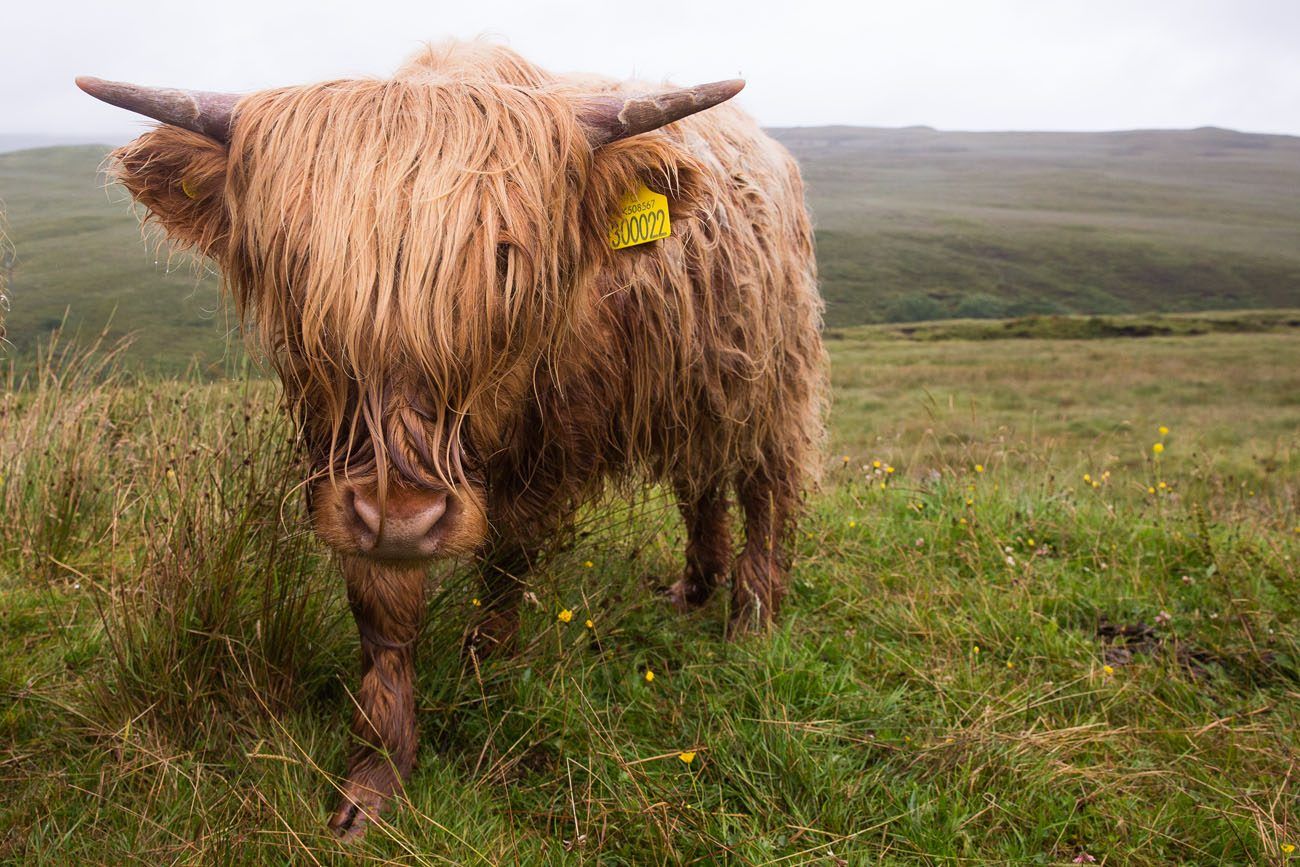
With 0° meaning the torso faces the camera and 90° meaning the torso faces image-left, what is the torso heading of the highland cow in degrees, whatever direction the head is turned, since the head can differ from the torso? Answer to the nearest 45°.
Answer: approximately 45°
